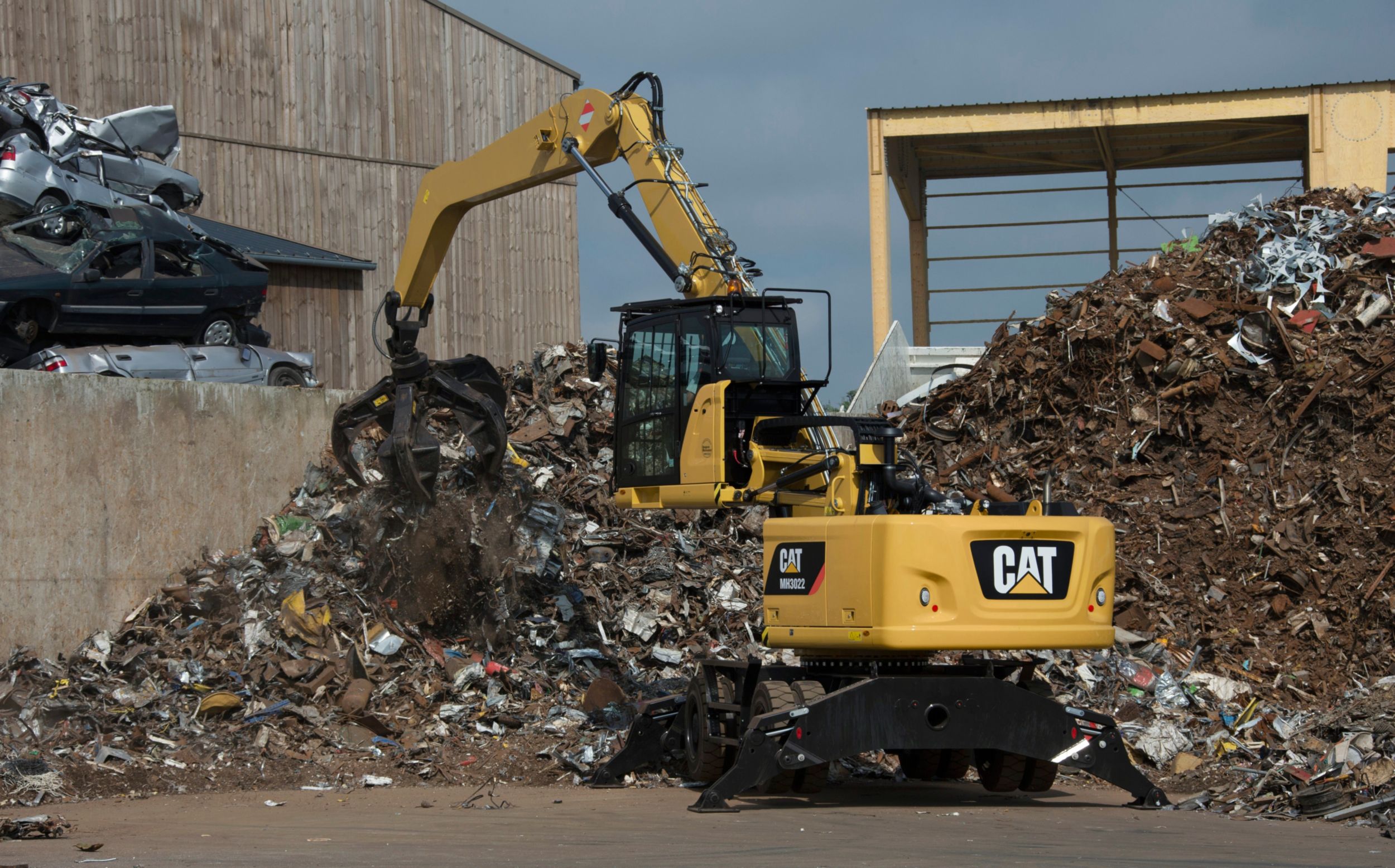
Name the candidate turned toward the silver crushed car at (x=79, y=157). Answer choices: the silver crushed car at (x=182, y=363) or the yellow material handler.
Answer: the yellow material handler

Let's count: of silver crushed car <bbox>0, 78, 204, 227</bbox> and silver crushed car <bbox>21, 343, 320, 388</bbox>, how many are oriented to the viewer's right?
2

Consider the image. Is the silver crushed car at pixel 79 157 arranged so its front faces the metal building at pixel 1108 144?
yes

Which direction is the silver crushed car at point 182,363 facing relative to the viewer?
to the viewer's right

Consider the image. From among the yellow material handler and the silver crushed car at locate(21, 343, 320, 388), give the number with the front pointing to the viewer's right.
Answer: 1

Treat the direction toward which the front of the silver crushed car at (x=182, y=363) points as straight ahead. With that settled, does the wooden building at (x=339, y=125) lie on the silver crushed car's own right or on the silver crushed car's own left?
on the silver crushed car's own left

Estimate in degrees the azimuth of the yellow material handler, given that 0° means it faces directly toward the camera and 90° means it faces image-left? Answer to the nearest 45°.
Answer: approximately 135°

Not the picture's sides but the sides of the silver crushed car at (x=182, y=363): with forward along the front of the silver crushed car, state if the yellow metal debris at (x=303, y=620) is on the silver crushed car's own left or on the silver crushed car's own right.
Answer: on the silver crushed car's own right

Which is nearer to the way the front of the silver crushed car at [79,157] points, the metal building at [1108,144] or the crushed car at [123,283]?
the metal building

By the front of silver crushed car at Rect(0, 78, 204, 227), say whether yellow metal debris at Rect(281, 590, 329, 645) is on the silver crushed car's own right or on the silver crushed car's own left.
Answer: on the silver crushed car's own right

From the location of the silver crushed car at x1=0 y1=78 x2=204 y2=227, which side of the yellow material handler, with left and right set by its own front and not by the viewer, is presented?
front

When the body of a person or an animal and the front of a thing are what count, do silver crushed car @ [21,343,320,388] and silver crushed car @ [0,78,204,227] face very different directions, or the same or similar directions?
same or similar directions

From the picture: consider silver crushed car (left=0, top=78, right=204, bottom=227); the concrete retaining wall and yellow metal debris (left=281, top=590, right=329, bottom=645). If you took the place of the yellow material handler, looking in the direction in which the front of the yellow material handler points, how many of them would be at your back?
0

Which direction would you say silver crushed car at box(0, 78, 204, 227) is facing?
to the viewer's right

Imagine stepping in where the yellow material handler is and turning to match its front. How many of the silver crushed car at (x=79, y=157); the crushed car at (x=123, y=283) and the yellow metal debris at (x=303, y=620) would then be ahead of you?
3

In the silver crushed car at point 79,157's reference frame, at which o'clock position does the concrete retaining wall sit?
The concrete retaining wall is roughly at 3 o'clock from the silver crushed car.
